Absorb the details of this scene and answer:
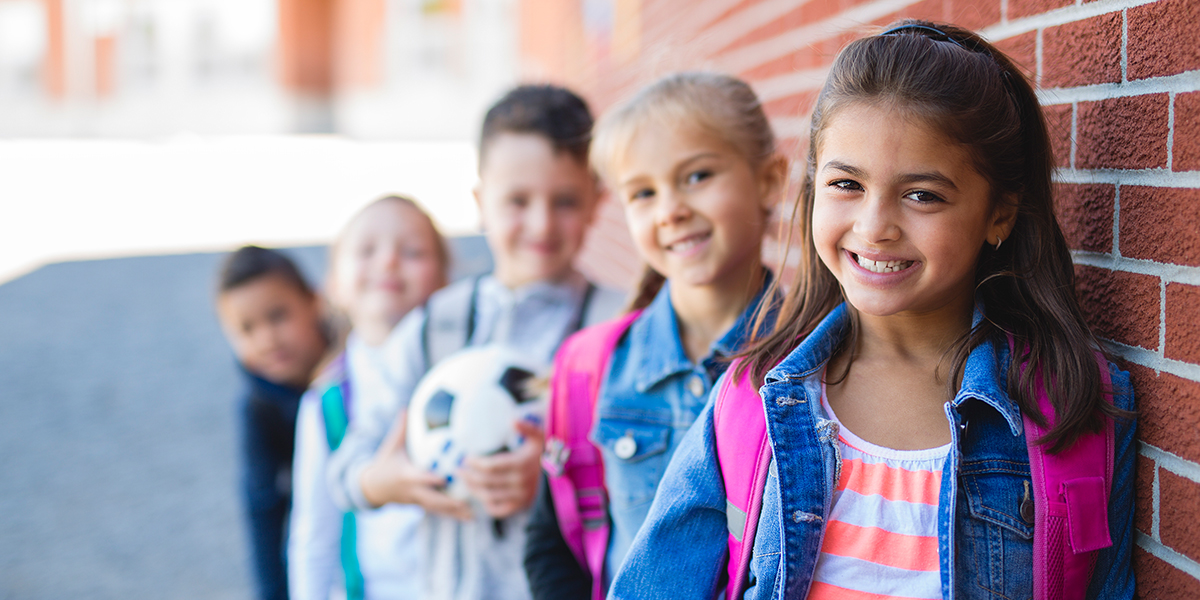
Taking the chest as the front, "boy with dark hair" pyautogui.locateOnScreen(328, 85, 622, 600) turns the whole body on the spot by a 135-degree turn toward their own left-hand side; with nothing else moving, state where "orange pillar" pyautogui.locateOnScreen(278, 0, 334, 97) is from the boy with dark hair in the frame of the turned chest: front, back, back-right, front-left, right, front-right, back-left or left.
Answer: front-left

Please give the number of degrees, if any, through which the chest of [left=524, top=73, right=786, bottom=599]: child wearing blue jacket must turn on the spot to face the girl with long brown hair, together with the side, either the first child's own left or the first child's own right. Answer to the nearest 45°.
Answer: approximately 45° to the first child's own left

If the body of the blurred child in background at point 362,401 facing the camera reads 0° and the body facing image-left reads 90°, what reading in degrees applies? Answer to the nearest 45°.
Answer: approximately 0°

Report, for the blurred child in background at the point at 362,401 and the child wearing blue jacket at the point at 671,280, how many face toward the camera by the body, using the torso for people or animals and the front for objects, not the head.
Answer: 2

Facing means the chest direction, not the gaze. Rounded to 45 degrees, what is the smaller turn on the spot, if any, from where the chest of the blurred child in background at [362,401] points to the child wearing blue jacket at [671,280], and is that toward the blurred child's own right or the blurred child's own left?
approximately 45° to the blurred child's own left

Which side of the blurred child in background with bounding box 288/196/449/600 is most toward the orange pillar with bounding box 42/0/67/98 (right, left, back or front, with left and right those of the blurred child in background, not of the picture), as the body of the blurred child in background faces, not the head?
back

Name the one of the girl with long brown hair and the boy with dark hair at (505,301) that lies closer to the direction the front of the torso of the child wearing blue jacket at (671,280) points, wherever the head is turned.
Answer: the girl with long brown hair
